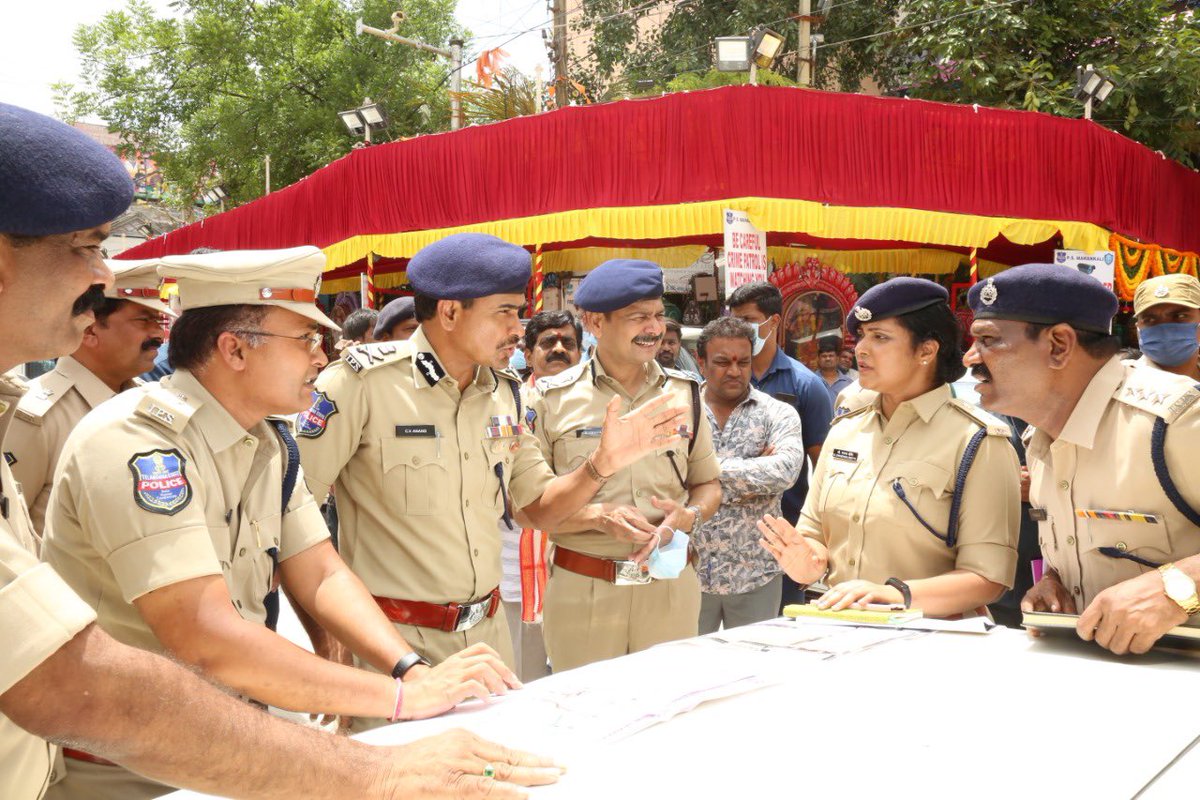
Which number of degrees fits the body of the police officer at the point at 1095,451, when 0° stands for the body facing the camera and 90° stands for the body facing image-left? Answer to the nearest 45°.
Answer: approximately 45°

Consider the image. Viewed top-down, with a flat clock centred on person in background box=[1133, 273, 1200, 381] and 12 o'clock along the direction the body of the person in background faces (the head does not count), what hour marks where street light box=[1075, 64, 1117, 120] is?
The street light is roughly at 6 o'clock from the person in background.

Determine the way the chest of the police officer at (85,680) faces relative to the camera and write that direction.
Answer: to the viewer's right

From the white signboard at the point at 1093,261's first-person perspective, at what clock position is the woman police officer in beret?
The woman police officer in beret is roughly at 12 o'clock from the white signboard.

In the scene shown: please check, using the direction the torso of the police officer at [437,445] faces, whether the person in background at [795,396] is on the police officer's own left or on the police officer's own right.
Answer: on the police officer's own left

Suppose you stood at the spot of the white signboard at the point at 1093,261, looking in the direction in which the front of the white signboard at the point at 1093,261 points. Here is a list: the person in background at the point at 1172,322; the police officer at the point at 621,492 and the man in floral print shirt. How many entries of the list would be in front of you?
3

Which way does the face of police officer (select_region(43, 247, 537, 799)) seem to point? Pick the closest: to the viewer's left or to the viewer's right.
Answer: to the viewer's right

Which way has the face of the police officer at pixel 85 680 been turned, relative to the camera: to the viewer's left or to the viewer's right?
to the viewer's right

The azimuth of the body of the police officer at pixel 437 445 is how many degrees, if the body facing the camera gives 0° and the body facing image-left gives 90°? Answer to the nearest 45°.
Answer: approximately 315°
